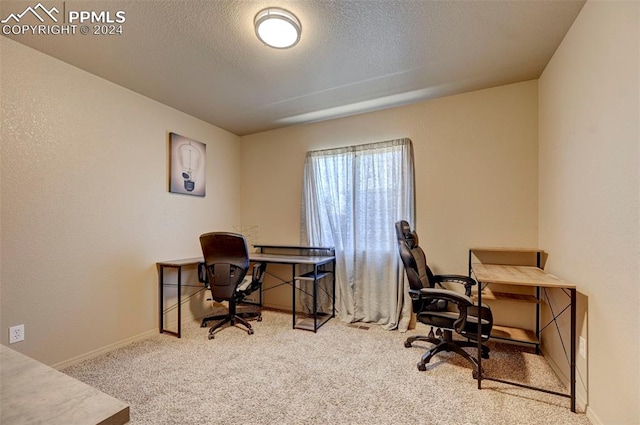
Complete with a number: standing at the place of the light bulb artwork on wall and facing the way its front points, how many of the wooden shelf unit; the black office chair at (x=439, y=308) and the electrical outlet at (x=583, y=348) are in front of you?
3

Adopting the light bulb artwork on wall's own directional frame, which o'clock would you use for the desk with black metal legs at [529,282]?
The desk with black metal legs is roughly at 12 o'clock from the light bulb artwork on wall.

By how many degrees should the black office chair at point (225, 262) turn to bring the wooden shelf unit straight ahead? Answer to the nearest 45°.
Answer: approximately 90° to its right

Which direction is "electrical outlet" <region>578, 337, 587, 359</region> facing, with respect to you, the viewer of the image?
facing to the left of the viewer

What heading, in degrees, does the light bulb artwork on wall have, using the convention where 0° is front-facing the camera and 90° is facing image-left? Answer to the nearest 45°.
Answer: approximately 315°

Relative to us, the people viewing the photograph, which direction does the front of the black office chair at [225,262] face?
facing away from the viewer and to the right of the viewer
